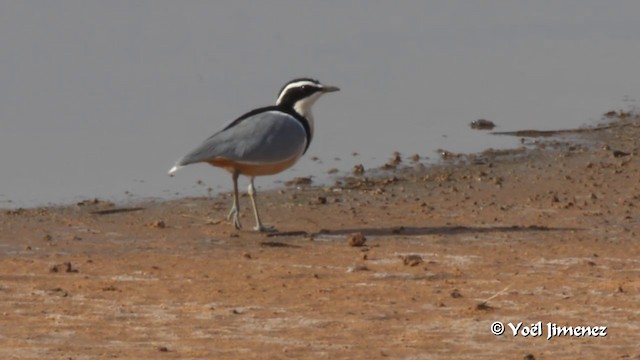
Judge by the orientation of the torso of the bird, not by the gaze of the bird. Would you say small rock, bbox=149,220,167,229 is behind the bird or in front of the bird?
behind

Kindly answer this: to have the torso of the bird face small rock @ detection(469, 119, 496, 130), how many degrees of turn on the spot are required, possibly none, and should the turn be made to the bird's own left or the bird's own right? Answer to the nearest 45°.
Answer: approximately 45° to the bird's own left

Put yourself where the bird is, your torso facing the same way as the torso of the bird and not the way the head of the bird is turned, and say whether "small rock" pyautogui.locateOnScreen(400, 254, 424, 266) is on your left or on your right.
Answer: on your right

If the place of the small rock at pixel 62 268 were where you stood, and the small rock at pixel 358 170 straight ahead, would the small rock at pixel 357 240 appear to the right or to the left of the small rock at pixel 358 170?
right

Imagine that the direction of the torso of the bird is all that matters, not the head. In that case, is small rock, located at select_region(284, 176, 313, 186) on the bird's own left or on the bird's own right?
on the bird's own left

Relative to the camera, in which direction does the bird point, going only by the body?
to the viewer's right

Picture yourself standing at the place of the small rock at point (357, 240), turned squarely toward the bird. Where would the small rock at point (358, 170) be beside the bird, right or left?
right
